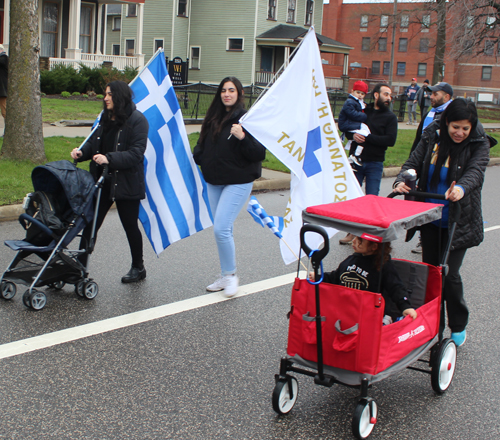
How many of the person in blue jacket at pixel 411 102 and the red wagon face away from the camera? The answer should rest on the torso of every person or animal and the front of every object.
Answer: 0

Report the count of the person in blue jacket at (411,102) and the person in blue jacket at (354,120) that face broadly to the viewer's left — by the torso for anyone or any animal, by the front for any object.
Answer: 0

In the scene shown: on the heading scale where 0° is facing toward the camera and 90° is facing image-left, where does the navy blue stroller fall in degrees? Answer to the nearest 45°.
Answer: approximately 45°

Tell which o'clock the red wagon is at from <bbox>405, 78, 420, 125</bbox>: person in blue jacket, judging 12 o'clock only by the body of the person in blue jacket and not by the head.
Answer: The red wagon is roughly at 12 o'clock from the person in blue jacket.

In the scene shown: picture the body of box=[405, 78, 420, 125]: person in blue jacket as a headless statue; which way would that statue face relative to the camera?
toward the camera

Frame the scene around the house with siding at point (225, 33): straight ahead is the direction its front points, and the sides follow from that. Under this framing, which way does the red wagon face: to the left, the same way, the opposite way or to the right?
to the right

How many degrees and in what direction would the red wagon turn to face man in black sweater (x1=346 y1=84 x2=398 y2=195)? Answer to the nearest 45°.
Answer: approximately 135° to its right

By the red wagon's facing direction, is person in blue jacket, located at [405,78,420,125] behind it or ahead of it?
behind

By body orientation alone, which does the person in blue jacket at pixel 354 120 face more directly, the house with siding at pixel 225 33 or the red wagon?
the red wagon

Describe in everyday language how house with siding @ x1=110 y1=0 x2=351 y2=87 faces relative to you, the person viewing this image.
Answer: facing the viewer and to the right of the viewer

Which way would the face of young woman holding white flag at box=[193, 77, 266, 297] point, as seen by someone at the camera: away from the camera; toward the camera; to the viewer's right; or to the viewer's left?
toward the camera

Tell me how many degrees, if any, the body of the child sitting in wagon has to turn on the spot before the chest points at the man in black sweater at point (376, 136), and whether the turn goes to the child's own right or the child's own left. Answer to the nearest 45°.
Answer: approximately 135° to the child's own right

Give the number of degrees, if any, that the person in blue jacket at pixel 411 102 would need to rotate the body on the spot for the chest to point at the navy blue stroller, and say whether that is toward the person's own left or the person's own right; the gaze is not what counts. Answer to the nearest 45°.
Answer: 0° — they already face it

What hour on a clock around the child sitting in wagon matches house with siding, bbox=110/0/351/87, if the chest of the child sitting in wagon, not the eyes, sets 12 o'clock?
The house with siding is roughly at 4 o'clock from the child sitting in wagon.

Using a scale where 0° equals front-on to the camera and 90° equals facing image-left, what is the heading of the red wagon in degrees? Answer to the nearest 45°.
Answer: approximately 45°

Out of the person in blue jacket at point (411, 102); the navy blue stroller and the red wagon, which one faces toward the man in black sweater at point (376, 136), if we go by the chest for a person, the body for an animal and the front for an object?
the person in blue jacket

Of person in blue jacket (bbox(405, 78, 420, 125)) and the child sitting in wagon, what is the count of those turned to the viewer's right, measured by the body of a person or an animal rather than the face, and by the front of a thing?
0

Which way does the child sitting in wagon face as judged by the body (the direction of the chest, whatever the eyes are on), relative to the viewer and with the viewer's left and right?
facing the viewer and to the left of the viewer
